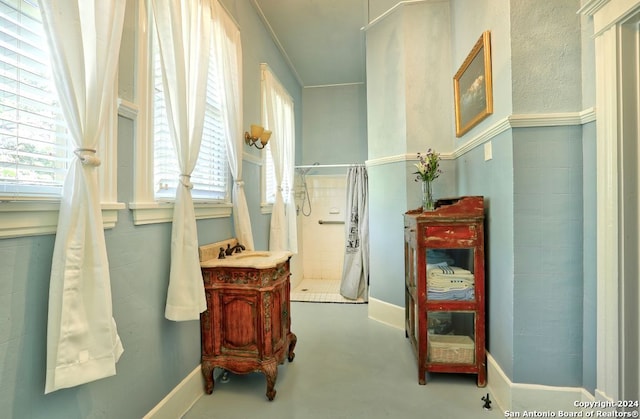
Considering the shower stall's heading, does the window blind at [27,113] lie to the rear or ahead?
ahead

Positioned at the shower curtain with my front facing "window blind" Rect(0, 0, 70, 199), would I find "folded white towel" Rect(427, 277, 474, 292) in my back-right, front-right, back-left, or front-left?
front-left

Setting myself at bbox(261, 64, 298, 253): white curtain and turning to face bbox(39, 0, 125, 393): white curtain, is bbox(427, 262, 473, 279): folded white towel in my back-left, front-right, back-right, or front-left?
front-left

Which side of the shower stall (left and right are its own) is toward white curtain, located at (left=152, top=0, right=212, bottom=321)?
front

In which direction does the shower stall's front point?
toward the camera

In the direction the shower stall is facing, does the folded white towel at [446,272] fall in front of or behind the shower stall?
in front

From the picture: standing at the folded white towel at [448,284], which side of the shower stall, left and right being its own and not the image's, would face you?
front

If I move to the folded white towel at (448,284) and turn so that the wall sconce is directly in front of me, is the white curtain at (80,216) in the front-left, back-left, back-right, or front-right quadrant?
front-left

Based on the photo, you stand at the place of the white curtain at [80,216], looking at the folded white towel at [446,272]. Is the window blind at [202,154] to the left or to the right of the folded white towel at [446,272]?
left

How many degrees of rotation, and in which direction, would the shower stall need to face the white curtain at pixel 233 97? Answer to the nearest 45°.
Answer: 0° — it already faces it

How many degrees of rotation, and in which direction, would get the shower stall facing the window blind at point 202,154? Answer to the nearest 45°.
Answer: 0° — it already faces it

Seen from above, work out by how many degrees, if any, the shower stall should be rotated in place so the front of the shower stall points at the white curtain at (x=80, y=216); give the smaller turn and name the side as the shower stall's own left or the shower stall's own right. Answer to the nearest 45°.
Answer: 0° — it already faces it
